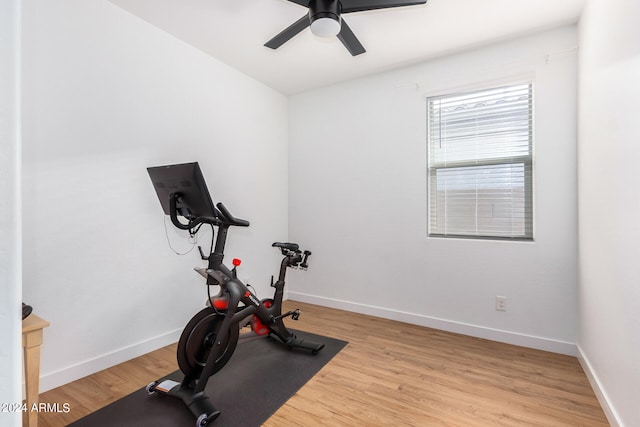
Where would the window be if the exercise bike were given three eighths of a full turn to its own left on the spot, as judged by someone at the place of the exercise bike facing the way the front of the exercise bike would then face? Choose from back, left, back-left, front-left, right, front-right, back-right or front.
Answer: front

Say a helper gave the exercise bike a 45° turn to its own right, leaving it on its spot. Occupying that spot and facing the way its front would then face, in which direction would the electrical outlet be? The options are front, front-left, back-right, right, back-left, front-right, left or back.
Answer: back

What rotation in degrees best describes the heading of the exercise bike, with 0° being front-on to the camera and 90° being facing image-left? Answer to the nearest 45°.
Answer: approximately 45°

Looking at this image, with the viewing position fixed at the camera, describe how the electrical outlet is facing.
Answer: facing the viewer

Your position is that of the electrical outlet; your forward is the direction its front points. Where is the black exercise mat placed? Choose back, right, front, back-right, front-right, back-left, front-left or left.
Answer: front-right
